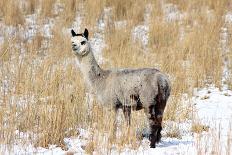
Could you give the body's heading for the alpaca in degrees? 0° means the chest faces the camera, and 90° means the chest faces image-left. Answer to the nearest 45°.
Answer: approximately 90°
